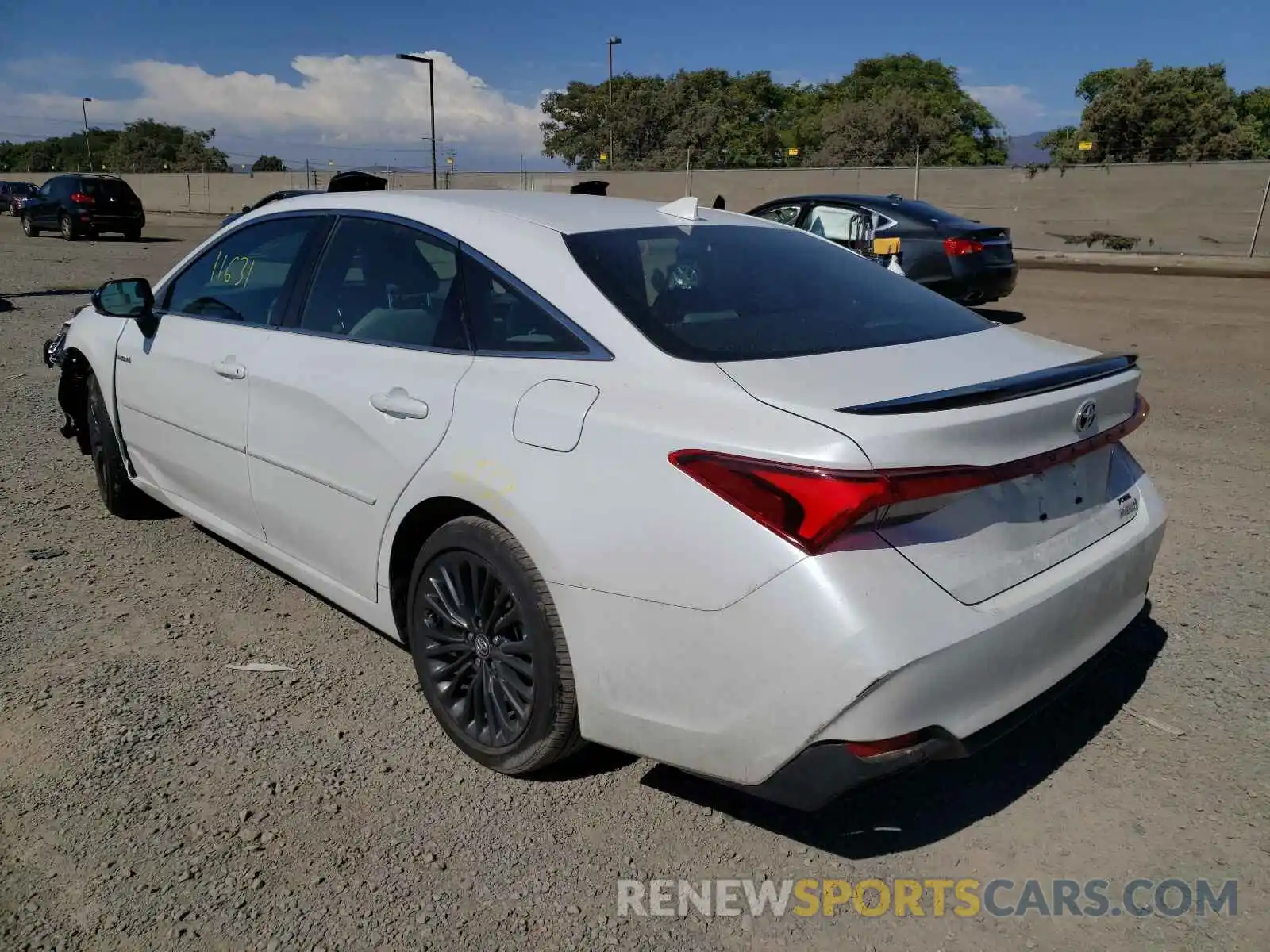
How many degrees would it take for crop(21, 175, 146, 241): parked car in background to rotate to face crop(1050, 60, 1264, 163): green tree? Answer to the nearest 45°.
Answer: approximately 135° to its right

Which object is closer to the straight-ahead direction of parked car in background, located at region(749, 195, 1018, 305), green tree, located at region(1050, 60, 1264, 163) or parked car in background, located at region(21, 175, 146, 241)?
the parked car in background

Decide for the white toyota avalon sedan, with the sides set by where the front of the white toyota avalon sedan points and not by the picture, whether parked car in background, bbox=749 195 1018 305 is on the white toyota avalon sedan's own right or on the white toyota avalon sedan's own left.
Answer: on the white toyota avalon sedan's own right

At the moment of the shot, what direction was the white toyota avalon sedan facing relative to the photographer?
facing away from the viewer and to the left of the viewer

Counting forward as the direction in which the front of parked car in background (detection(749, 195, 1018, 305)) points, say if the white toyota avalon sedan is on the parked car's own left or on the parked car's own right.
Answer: on the parked car's own left

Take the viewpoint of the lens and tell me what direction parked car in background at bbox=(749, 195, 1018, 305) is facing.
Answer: facing away from the viewer and to the left of the viewer

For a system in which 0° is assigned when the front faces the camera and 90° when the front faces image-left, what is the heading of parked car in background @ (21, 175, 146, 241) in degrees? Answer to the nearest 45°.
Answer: approximately 135°

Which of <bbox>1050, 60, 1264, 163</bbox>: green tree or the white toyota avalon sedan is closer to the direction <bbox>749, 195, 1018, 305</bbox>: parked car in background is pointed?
the green tree

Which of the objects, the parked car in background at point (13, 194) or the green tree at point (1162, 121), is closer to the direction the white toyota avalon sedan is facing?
the parked car in background
